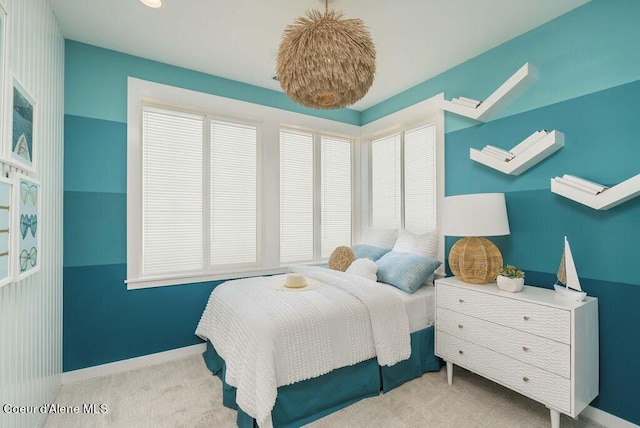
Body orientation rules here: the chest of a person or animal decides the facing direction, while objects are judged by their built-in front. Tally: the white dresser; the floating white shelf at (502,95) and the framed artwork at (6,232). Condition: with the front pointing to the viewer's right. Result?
1

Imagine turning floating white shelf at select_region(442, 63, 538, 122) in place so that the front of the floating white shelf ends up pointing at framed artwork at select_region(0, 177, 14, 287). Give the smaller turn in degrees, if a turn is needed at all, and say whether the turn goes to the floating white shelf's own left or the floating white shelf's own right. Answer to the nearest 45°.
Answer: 0° — it already faces it

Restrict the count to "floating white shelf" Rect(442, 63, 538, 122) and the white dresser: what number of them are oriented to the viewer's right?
0

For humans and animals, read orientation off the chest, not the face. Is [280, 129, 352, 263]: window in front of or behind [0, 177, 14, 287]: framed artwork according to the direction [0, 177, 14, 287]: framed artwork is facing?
in front

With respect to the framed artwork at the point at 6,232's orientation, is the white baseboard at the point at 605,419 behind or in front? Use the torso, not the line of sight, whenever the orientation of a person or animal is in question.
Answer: in front

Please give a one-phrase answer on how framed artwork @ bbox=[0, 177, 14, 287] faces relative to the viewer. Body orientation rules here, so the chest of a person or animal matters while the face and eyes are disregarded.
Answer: facing to the right of the viewer

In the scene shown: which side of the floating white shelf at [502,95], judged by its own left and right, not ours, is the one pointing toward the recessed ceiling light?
front

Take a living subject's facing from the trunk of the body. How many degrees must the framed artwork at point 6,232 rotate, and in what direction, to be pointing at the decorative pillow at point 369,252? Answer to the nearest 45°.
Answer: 0° — it already faces it

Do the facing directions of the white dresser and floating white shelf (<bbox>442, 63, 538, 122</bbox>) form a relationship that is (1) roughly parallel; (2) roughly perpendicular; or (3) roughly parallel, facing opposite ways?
roughly parallel

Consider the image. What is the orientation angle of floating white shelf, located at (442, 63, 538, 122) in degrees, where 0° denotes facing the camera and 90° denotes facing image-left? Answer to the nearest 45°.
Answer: approximately 45°

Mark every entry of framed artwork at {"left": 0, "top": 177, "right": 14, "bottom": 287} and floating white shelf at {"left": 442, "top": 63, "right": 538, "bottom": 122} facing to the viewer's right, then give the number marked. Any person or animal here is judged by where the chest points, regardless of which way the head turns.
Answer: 1

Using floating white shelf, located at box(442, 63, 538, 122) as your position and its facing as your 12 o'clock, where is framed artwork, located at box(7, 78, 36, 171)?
The framed artwork is roughly at 12 o'clock from the floating white shelf.
